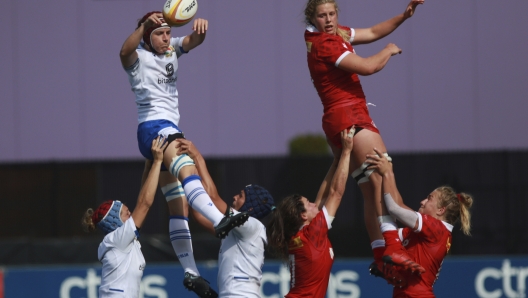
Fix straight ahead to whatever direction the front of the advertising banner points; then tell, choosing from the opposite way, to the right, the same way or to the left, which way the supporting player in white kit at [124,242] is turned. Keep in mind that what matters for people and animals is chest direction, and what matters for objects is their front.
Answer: to the left

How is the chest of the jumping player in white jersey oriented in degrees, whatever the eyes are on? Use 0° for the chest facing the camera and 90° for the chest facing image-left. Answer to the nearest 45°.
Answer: approximately 315°

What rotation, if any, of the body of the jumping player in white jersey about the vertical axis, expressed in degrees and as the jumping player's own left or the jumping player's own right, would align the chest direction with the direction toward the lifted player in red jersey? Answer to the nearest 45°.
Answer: approximately 45° to the jumping player's own left

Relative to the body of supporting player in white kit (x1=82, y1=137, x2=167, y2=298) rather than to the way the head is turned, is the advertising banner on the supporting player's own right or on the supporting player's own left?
on the supporting player's own left

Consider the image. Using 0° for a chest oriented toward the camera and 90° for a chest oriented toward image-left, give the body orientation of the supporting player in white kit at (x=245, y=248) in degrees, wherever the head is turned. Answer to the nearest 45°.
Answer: approximately 90°

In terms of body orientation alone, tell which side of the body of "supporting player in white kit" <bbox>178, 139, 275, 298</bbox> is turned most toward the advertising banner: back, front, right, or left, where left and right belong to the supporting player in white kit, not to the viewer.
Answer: right

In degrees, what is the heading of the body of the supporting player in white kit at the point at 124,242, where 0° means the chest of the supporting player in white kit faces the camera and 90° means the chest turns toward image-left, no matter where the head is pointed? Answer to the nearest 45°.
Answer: approximately 270°
